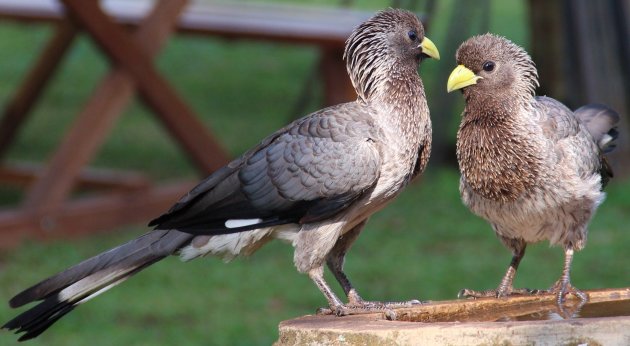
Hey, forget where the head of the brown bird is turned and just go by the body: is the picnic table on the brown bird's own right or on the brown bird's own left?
on the brown bird's own right

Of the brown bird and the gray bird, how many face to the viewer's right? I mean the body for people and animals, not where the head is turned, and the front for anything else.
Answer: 1

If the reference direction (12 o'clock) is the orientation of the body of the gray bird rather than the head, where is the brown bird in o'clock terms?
The brown bird is roughly at 12 o'clock from the gray bird.

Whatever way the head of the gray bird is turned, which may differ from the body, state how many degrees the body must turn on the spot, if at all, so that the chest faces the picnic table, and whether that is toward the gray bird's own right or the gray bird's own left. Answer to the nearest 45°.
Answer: approximately 90° to the gray bird's own left

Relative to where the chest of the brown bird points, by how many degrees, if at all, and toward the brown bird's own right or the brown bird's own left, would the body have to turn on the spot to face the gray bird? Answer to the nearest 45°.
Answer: approximately 45° to the brown bird's own right

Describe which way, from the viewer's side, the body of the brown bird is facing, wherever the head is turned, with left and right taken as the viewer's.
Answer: facing the viewer and to the left of the viewer

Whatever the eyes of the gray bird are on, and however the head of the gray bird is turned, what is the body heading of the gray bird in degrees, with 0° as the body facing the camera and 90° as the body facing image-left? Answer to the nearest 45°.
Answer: approximately 270°
